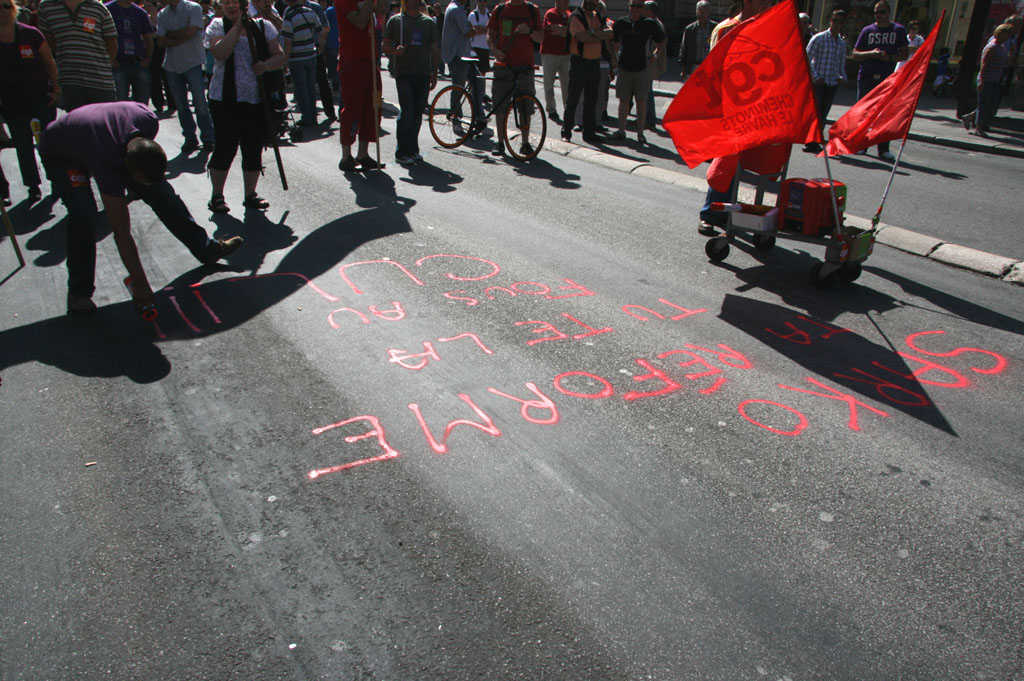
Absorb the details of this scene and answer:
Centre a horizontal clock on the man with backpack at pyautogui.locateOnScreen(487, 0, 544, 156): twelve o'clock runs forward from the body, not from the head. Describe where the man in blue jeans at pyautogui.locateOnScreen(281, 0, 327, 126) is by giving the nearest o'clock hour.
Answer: The man in blue jeans is roughly at 4 o'clock from the man with backpack.

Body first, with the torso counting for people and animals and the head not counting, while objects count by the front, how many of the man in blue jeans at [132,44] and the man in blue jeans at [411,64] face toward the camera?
2

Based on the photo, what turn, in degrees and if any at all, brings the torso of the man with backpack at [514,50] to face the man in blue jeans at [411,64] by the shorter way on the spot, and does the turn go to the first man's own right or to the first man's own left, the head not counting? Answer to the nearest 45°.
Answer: approximately 45° to the first man's own right

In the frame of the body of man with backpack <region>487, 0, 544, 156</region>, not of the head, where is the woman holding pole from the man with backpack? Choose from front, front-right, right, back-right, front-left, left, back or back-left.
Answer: front-right

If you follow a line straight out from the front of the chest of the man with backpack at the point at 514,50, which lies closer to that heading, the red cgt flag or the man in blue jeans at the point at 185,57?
the red cgt flag

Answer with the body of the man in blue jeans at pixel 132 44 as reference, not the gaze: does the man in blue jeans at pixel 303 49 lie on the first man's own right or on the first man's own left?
on the first man's own left

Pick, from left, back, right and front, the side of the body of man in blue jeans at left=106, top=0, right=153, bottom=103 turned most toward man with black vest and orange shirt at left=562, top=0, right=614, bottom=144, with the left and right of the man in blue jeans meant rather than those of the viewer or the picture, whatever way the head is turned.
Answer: left

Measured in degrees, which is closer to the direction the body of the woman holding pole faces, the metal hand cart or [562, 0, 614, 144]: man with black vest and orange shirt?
the metal hand cart

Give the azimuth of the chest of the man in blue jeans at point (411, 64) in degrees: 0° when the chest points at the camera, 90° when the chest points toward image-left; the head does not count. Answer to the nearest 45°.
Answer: approximately 0°
